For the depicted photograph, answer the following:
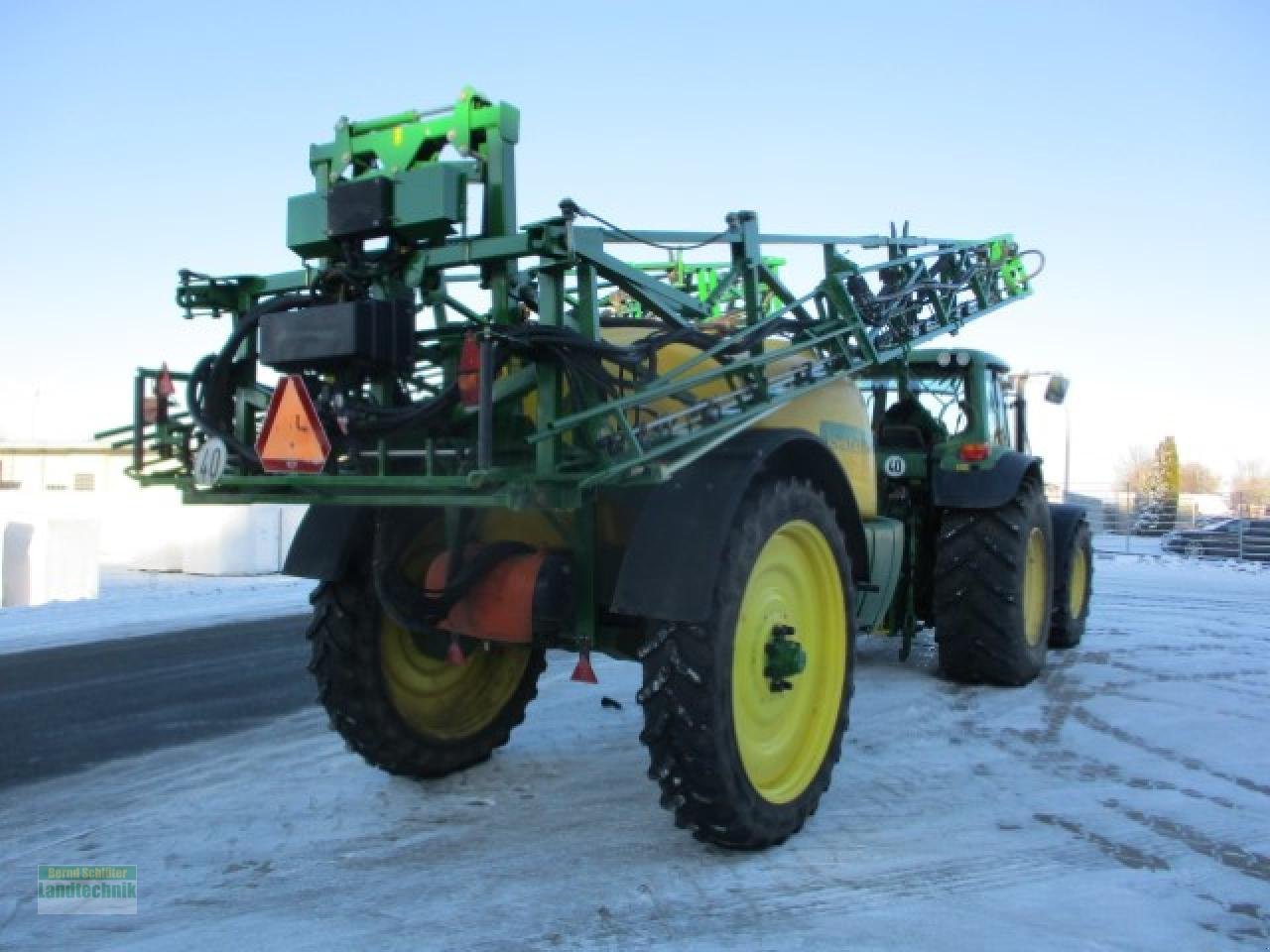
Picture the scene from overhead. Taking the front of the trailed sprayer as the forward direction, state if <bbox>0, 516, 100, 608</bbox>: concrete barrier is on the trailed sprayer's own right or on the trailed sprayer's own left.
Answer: on the trailed sprayer's own left

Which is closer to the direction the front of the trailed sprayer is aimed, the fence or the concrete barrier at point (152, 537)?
the fence

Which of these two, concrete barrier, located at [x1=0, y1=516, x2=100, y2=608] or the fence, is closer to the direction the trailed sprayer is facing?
the fence

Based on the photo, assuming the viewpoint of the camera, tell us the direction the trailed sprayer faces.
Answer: facing away from the viewer and to the right of the viewer

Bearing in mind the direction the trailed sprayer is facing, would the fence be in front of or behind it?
in front

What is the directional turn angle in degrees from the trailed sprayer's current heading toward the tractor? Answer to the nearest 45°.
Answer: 0° — it already faces it

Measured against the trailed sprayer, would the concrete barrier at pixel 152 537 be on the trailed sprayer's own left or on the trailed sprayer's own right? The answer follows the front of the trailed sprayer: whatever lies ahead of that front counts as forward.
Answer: on the trailed sprayer's own left
